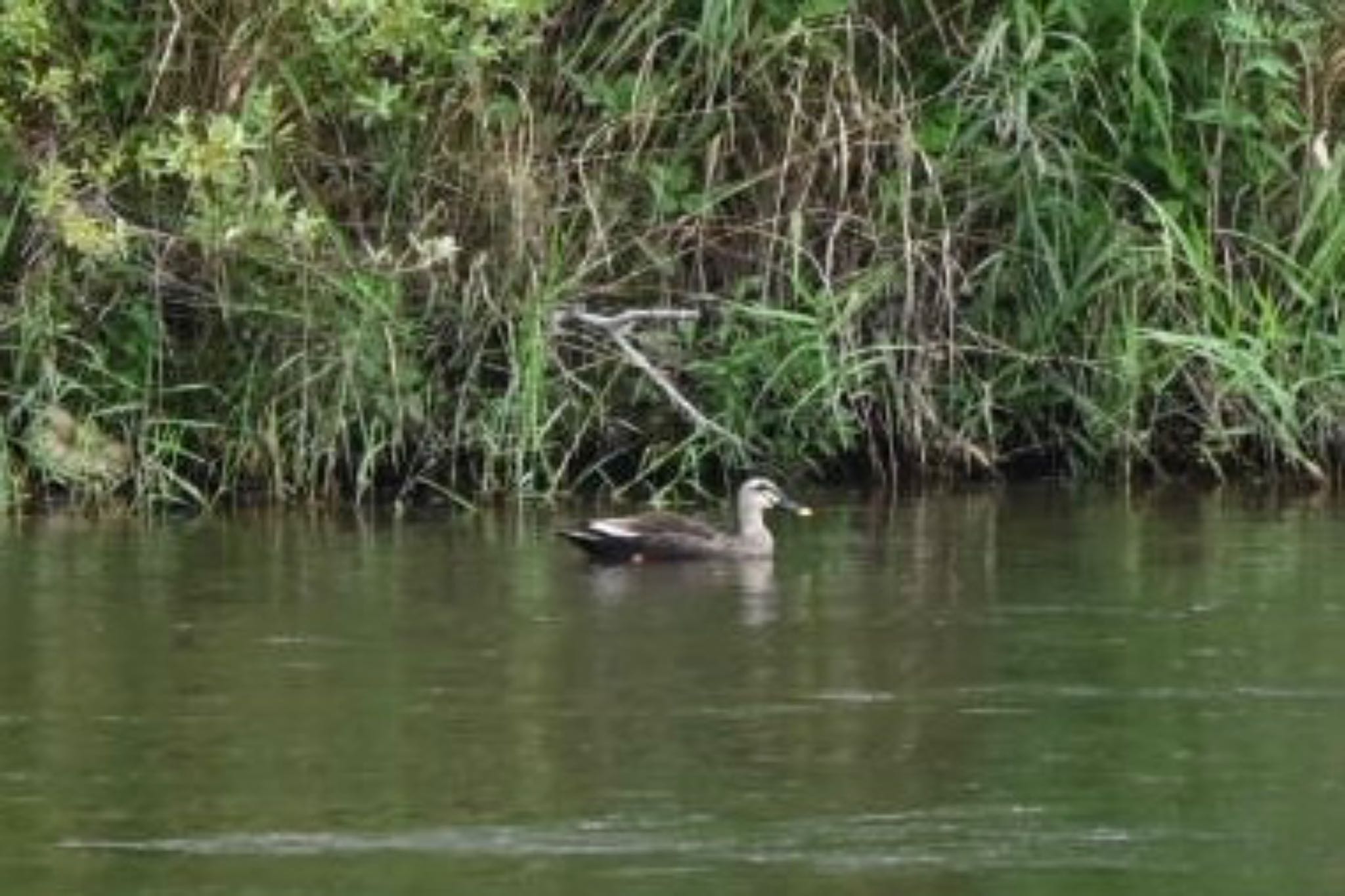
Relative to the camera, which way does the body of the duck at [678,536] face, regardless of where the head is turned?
to the viewer's right

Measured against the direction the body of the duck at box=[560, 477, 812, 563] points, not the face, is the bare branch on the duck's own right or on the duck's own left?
on the duck's own left
